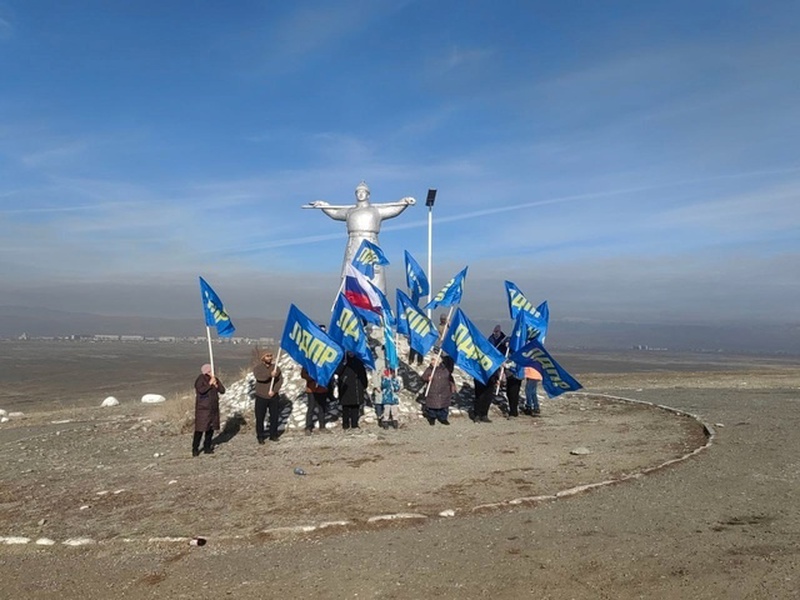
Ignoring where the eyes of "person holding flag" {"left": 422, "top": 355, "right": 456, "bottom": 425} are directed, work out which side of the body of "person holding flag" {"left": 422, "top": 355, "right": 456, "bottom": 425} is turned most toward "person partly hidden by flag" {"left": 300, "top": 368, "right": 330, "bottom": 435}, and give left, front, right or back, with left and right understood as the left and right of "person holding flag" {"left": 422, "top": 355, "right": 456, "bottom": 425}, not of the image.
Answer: right

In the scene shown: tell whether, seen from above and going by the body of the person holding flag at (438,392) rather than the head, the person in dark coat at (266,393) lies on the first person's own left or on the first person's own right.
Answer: on the first person's own right

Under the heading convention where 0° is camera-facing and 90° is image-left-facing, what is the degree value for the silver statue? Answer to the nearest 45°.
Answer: approximately 0°

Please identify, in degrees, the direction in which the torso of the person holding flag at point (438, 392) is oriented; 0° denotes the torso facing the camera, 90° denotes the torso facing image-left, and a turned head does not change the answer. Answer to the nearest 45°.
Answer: approximately 0°

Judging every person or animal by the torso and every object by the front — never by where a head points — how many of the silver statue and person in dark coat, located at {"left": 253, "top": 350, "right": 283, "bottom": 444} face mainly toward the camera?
2
